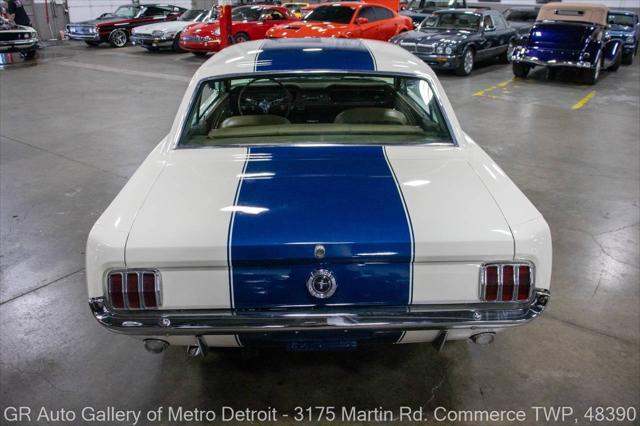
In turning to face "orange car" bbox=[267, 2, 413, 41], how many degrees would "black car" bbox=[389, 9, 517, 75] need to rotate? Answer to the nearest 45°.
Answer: approximately 45° to its right

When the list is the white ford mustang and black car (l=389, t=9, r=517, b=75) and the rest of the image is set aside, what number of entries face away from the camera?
1

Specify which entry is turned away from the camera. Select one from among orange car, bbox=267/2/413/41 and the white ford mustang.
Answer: the white ford mustang

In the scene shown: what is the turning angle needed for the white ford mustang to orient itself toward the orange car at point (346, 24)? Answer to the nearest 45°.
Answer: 0° — it already faces it

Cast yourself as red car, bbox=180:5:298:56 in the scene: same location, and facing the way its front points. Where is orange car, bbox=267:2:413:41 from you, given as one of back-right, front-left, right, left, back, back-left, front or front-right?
left

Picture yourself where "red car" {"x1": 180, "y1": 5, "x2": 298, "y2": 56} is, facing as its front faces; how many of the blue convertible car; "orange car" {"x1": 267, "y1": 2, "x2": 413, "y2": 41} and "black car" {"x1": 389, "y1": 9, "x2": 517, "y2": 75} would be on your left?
3

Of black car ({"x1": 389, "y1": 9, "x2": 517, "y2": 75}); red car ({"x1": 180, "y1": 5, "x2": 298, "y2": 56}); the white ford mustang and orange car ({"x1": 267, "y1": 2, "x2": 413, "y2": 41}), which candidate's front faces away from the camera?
the white ford mustang

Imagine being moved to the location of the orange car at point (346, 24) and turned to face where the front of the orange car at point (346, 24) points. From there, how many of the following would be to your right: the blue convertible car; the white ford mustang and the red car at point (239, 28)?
1

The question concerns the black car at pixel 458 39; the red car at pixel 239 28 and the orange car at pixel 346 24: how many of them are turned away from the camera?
0

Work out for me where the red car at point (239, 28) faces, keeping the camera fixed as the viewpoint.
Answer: facing the viewer and to the left of the viewer

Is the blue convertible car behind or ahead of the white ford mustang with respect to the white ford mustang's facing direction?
ahead

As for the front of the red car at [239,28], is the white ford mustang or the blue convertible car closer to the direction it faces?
the white ford mustang

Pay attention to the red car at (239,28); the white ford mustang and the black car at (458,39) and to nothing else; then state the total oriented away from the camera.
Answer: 1

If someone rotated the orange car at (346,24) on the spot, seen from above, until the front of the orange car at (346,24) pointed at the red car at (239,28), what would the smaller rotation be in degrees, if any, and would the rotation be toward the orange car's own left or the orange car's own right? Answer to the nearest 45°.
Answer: approximately 90° to the orange car's own right

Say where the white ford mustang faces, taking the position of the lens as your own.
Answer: facing away from the viewer

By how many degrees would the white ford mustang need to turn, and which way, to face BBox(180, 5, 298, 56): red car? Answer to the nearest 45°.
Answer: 0° — it already faces it
